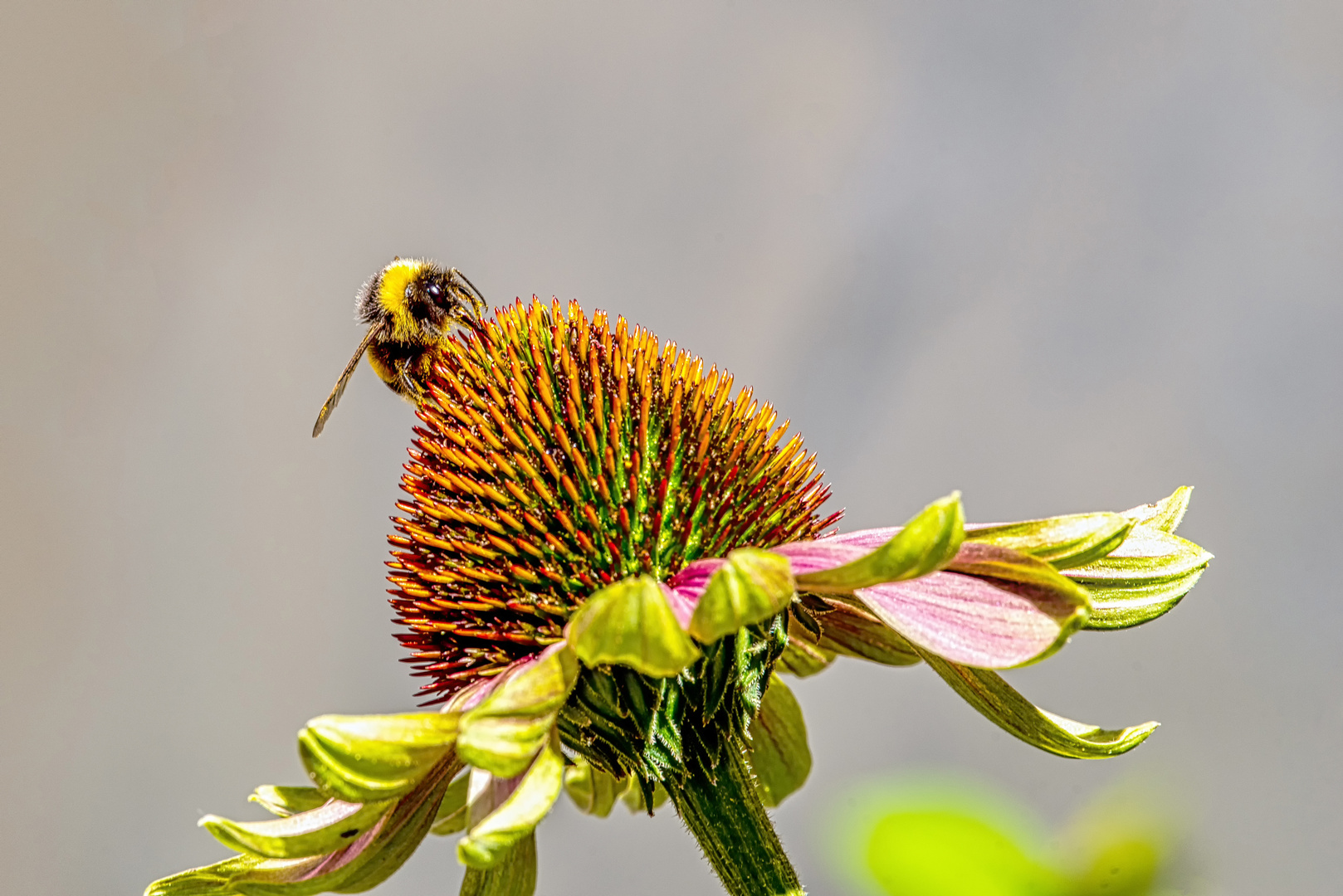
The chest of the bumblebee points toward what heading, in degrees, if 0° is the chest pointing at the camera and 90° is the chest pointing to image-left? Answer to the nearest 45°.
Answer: approximately 270°
